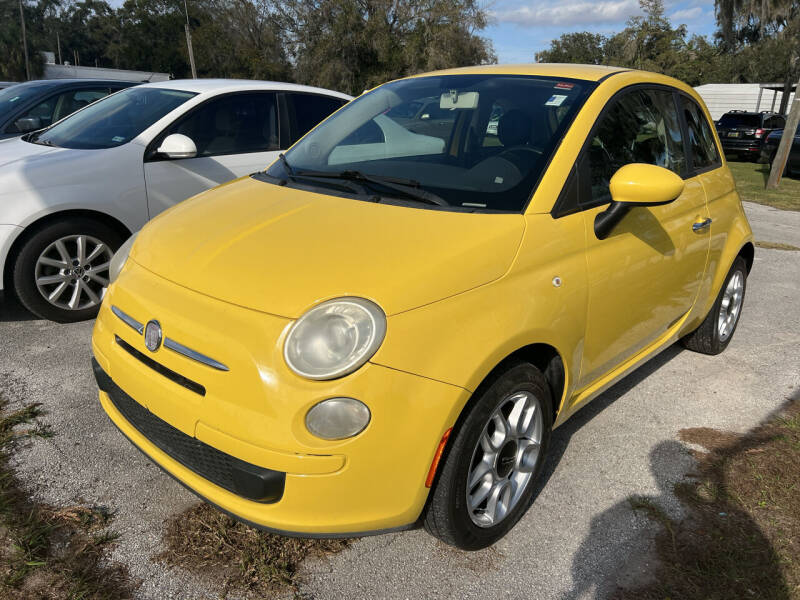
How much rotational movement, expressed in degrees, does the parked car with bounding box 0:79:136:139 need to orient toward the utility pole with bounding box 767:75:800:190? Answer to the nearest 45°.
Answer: approximately 135° to its left

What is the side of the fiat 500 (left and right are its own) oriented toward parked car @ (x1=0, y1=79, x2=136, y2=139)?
right

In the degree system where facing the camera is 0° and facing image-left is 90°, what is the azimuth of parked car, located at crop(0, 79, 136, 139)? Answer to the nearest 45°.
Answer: approximately 45°

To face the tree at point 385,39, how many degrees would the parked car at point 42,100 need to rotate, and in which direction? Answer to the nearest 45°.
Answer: approximately 180°

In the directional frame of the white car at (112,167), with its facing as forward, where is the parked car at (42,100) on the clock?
The parked car is roughly at 4 o'clock from the white car.

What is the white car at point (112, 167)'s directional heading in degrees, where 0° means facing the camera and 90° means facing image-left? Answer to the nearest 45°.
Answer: approximately 45°

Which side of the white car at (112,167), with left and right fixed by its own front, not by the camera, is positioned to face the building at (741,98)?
back

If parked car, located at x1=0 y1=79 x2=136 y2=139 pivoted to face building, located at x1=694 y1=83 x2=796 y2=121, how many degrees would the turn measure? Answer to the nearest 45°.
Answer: approximately 180°
